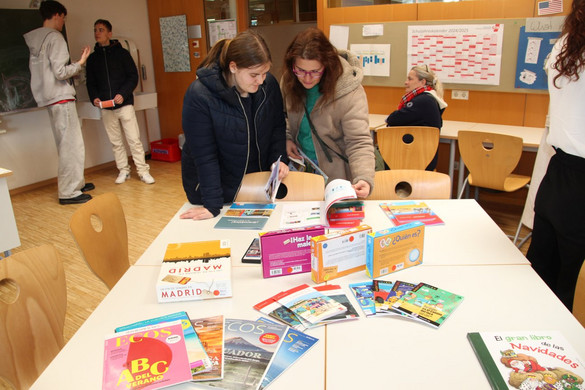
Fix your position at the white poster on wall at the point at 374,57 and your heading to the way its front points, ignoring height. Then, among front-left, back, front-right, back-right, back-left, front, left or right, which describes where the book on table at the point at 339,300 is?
front

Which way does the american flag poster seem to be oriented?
toward the camera

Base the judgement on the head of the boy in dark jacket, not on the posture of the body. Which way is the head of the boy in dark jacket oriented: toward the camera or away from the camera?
toward the camera

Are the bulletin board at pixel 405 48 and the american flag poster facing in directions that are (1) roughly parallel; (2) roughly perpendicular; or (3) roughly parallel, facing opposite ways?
roughly parallel

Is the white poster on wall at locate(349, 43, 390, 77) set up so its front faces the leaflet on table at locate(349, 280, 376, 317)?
yes

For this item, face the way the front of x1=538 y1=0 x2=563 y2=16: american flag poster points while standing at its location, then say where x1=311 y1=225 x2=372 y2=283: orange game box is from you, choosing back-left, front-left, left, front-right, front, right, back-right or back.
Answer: front

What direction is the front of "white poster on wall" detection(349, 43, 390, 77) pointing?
toward the camera

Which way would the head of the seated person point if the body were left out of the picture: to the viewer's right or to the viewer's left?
to the viewer's left

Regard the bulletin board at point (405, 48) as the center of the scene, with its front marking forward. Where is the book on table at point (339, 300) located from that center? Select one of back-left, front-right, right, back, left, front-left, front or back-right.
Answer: front

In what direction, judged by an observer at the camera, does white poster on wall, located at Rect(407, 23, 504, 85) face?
facing the viewer

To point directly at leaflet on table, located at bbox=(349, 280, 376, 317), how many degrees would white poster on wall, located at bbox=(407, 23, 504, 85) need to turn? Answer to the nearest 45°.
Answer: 0° — it already faces it

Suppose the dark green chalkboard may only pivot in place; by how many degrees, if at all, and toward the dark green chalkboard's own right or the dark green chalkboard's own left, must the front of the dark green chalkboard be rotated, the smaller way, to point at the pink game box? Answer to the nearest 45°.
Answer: approximately 45° to the dark green chalkboard's own right
